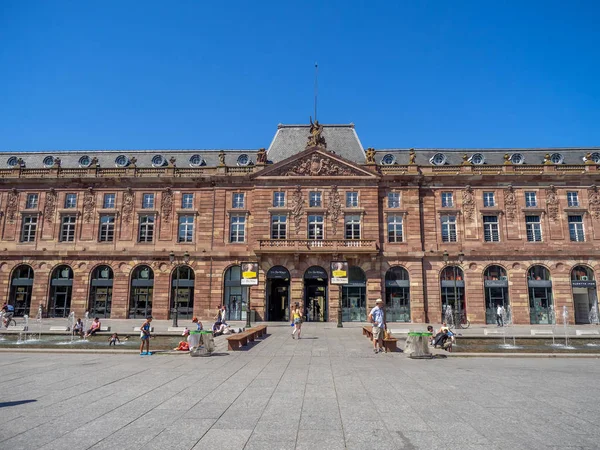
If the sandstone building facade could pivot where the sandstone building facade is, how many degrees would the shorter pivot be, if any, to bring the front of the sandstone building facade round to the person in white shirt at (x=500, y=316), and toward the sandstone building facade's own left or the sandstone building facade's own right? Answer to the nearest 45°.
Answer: approximately 90° to the sandstone building facade's own left

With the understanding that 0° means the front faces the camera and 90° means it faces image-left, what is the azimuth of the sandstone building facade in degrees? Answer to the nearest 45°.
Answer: approximately 0°

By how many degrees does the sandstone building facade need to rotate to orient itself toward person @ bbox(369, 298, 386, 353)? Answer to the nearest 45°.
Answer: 0° — it already faces them
